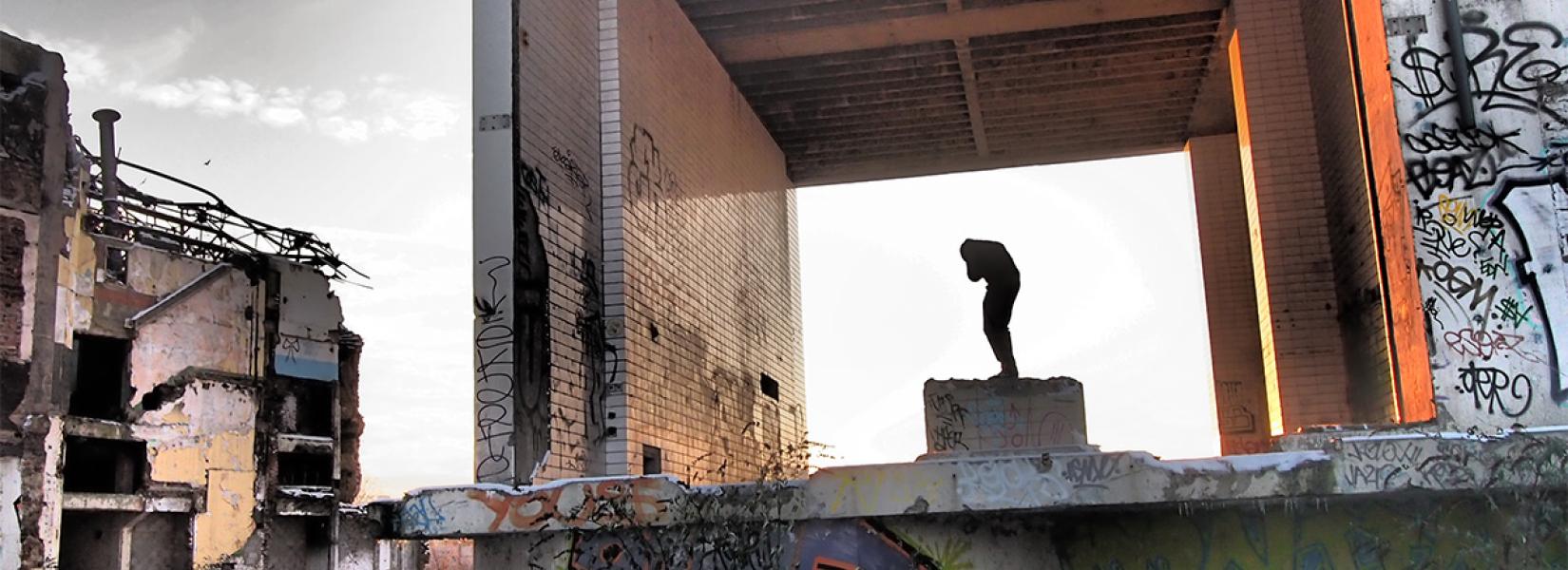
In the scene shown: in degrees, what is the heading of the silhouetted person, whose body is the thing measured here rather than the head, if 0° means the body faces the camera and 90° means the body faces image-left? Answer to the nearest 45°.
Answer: approximately 90°

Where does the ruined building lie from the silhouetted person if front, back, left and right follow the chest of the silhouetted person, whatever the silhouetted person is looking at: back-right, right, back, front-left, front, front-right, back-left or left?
front-right
